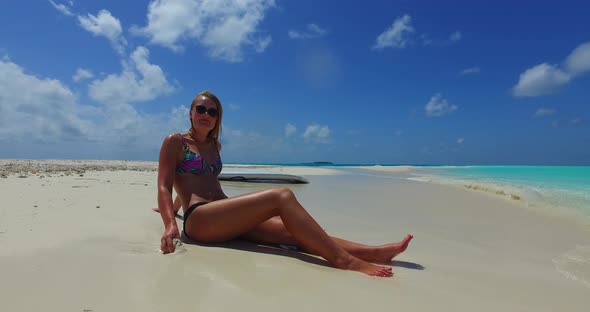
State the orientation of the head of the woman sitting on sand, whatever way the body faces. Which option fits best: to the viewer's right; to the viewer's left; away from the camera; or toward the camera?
toward the camera
